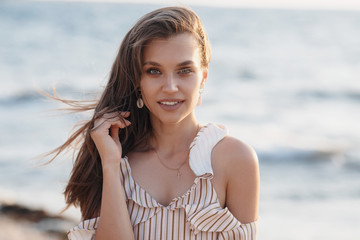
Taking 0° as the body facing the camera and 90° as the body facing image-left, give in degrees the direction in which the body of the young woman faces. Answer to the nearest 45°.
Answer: approximately 0°
